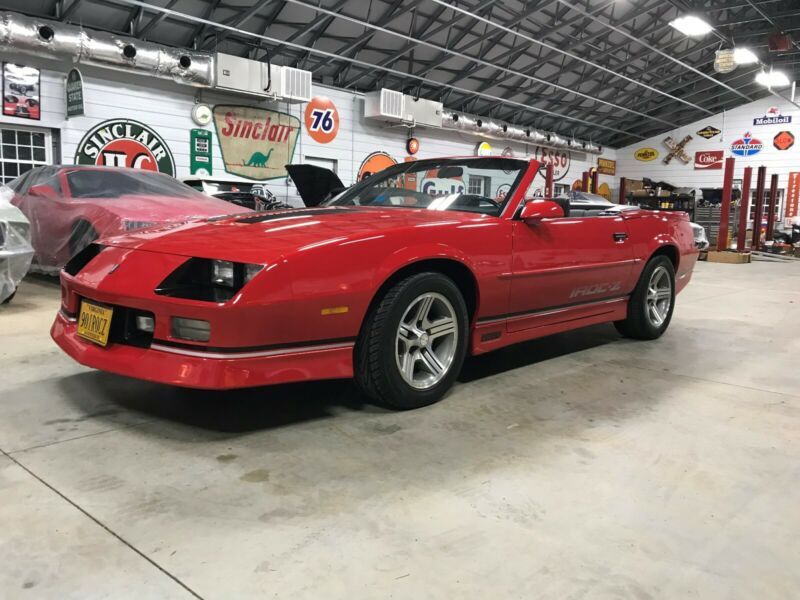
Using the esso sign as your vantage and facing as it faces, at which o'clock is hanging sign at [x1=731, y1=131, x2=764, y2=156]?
The hanging sign is roughly at 10 o'clock from the esso sign.

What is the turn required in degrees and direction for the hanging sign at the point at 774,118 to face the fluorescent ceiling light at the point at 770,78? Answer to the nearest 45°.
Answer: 0° — it already faces it

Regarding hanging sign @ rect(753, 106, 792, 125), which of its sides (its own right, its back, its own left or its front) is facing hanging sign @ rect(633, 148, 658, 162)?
right

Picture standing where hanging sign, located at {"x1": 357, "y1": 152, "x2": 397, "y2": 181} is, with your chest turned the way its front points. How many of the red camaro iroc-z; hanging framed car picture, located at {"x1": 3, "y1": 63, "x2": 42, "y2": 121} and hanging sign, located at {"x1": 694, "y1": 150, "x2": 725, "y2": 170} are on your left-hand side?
1

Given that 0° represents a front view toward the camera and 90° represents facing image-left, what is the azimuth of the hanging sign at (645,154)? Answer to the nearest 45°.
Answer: approximately 0°

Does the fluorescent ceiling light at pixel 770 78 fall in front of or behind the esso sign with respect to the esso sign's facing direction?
in front

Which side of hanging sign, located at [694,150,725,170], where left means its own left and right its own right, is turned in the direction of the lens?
front

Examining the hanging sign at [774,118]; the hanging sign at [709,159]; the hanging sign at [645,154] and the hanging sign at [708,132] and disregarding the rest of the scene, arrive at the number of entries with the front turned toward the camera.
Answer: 4

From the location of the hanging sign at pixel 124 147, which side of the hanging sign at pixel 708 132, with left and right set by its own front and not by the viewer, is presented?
front

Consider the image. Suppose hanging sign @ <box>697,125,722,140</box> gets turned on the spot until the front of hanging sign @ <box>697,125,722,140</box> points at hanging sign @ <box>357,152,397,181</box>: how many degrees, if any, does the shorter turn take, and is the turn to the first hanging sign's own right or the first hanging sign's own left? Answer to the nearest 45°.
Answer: approximately 45° to the first hanging sign's own right

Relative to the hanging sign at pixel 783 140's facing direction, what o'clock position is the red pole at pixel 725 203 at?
The red pole is roughly at 12 o'clock from the hanging sign.

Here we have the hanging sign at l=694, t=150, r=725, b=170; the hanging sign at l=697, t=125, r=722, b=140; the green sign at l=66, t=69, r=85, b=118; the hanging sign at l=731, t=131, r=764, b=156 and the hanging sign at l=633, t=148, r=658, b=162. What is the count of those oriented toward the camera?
5

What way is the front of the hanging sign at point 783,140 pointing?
toward the camera

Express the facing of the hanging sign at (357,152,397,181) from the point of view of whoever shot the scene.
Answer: facing the viewer and to the right of the viewer

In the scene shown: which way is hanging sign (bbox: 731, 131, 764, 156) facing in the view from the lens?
facing the viewer

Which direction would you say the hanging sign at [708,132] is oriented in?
toward the camera

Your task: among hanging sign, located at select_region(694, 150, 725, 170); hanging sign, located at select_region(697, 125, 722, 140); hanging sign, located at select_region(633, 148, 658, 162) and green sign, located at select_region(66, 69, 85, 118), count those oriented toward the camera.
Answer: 4

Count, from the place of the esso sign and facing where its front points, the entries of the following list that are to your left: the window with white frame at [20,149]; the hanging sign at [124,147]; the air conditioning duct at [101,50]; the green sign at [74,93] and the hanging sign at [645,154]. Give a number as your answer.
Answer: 1
